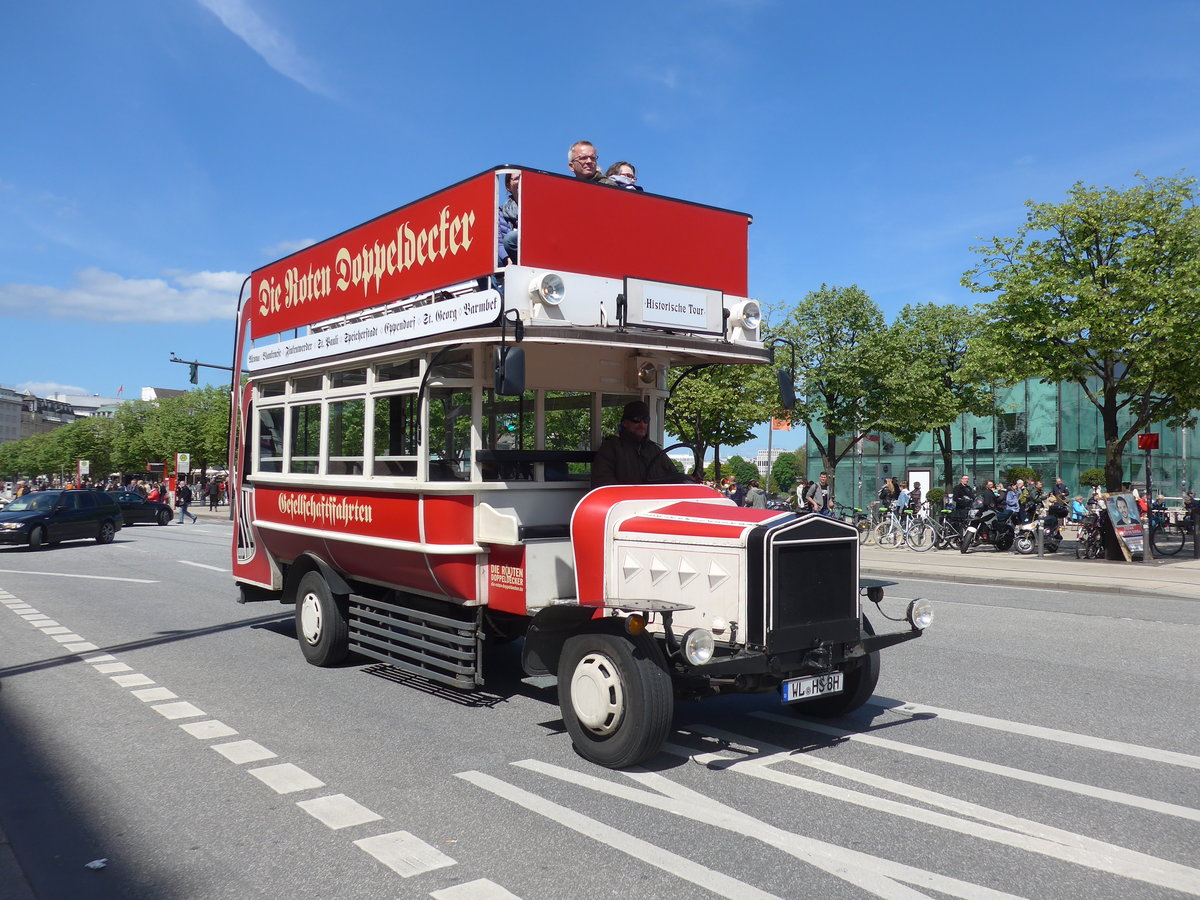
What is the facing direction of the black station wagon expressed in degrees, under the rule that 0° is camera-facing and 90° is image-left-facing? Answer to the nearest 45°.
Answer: approximately 45°

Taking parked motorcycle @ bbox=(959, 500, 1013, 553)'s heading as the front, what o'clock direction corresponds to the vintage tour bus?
The vintage tour bus is roughly at 11 o'clock from the parked motorcycle.

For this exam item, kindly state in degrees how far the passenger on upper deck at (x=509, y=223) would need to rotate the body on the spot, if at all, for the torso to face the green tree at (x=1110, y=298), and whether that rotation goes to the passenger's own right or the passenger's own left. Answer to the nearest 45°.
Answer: approximately 90° to the passenger's own left

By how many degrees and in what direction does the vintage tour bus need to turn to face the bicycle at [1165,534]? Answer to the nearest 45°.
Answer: approximately 90° to its left

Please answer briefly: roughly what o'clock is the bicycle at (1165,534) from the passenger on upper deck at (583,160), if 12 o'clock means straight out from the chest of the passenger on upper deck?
The bicycle is roughly at 9 o'clock from the passenger on upper deck.

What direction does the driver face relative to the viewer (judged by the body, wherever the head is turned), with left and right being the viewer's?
facing the viewer and to the right of the viewer

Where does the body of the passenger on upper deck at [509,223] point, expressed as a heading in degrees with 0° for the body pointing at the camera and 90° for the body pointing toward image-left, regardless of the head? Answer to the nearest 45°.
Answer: approximately 315°

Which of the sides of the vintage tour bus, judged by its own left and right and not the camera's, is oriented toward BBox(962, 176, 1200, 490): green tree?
left

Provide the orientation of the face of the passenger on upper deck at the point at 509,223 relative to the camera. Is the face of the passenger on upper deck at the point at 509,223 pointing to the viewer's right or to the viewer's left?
to the viewer's right

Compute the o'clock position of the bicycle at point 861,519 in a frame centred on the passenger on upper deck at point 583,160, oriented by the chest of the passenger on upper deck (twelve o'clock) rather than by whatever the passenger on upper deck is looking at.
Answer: The bicycle is roughly at 8 o'clock from the passenger on upper deck.

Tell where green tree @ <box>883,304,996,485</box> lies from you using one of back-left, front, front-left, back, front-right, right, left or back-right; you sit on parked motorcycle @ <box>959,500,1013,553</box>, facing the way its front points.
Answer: back-right

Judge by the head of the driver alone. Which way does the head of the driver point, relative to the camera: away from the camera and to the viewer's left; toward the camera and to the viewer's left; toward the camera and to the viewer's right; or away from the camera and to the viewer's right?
toward the camera and to the viewer's right

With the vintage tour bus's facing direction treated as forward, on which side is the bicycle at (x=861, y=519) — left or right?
on its left

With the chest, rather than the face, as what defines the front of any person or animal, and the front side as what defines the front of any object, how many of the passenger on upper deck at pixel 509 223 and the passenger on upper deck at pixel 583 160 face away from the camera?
0

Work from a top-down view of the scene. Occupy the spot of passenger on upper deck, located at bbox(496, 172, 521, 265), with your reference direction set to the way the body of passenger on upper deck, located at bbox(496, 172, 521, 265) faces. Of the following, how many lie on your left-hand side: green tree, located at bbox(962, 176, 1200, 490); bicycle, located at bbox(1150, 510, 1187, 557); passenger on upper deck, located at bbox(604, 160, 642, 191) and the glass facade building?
4
